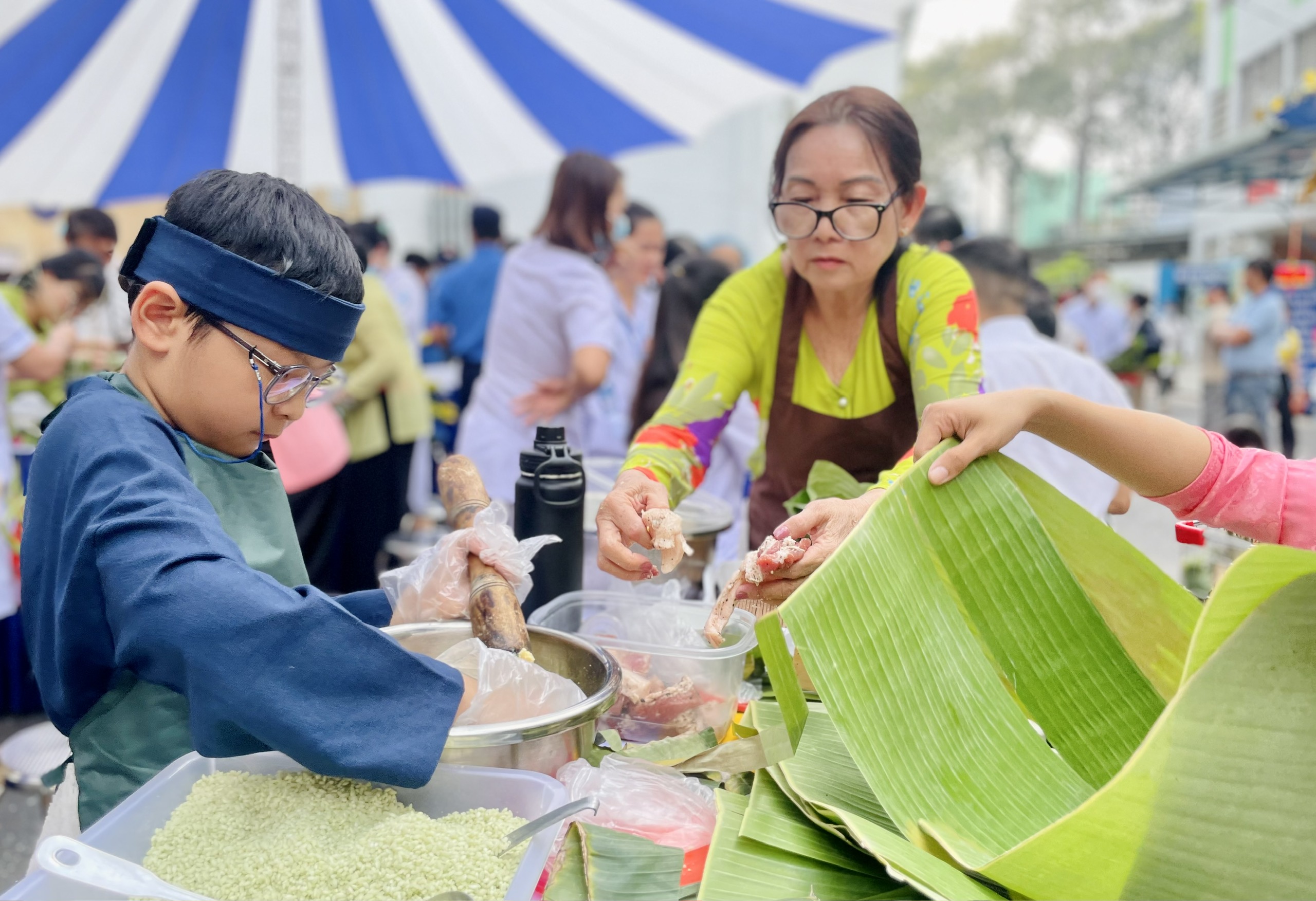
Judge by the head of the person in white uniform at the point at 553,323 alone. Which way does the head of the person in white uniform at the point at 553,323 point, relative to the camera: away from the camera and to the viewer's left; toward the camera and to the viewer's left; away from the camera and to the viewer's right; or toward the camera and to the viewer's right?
away from the camera and to the viewer's right

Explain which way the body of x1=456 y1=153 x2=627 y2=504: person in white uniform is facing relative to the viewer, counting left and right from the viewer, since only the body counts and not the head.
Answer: facing away from the viewer and to the right of the viewer

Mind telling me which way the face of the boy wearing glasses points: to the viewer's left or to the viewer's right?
to the viewer's right
